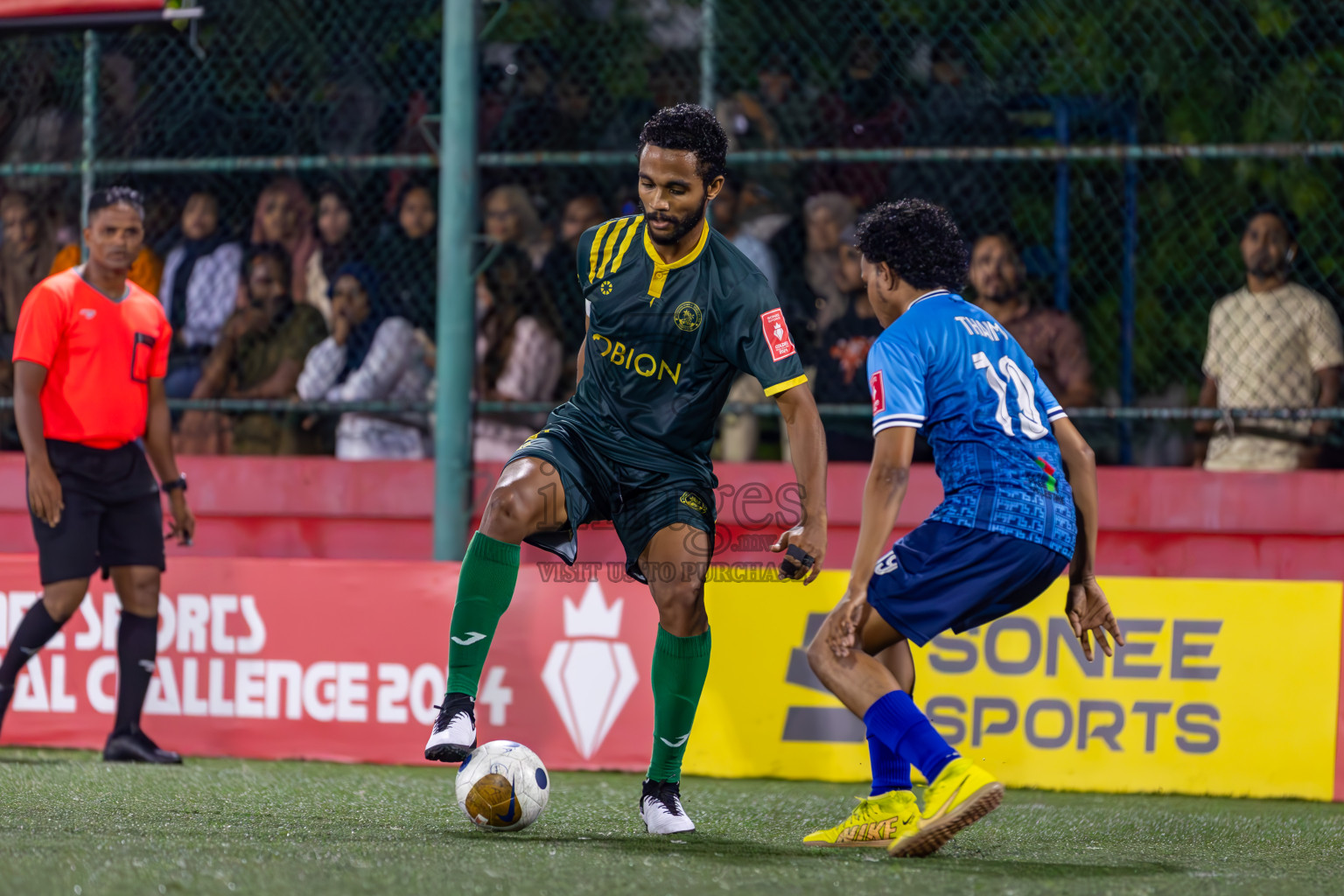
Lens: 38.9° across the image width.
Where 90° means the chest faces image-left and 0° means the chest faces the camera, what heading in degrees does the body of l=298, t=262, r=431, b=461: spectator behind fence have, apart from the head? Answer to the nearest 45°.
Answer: approximately 45°

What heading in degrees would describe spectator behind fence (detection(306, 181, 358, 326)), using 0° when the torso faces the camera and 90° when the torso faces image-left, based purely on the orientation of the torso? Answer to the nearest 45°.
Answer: approximately 0°
